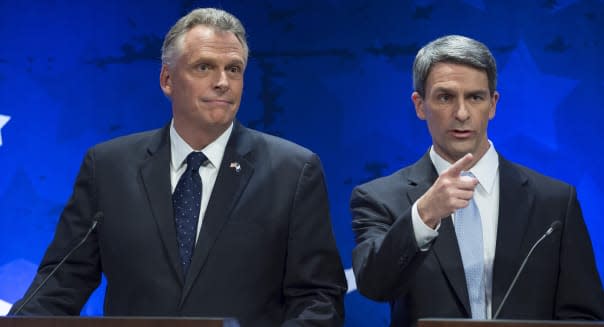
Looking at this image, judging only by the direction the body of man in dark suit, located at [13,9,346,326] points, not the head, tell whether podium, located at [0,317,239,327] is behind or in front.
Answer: in front

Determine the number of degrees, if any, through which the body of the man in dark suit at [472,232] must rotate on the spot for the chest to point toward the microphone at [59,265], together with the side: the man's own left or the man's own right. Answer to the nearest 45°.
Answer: approximately 90° to the man's own right

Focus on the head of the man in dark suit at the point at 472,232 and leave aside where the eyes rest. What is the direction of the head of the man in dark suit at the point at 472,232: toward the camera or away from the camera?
toward the camera

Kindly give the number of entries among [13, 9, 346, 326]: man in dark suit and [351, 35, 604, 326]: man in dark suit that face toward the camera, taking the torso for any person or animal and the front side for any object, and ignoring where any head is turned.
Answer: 2

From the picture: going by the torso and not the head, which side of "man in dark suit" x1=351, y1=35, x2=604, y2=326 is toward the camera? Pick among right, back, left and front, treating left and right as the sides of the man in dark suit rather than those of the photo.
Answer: front

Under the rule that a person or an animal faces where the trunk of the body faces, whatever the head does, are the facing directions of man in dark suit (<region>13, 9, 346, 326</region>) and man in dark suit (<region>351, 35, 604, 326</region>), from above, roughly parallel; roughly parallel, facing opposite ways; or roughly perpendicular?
roughly parallel

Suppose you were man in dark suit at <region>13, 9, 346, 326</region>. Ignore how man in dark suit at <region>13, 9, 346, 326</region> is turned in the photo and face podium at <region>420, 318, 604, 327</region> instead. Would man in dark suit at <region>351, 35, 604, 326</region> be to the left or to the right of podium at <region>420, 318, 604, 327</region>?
left

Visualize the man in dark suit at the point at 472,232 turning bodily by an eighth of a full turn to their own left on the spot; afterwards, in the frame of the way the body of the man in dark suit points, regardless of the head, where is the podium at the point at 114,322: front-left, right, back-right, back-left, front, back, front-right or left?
right

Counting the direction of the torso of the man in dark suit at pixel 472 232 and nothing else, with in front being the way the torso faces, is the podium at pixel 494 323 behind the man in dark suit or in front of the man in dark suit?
in front

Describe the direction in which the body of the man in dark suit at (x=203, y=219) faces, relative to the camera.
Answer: toward the camera

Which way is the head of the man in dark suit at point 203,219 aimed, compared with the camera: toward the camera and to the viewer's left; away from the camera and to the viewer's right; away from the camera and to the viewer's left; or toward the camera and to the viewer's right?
toward the camera and to the viewer's right

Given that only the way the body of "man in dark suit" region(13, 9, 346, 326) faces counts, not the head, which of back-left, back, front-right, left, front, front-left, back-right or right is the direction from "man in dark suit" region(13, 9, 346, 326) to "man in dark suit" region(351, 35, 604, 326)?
left

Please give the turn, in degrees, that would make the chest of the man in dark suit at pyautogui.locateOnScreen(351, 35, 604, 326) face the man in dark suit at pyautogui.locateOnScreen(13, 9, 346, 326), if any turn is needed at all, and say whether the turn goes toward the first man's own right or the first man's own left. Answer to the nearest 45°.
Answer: approximately 90° to the first man's own right
